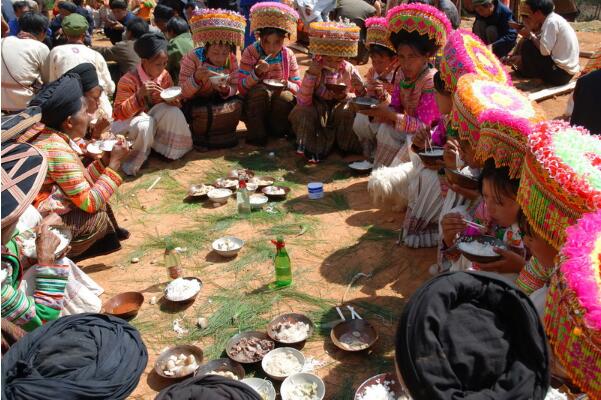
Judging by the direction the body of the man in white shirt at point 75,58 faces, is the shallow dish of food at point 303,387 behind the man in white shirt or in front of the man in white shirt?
behind

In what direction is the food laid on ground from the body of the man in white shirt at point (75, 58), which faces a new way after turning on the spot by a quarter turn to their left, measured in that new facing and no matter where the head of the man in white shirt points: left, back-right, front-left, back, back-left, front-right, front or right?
left

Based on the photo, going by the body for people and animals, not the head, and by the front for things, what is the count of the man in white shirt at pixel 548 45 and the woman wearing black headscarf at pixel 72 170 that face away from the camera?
0

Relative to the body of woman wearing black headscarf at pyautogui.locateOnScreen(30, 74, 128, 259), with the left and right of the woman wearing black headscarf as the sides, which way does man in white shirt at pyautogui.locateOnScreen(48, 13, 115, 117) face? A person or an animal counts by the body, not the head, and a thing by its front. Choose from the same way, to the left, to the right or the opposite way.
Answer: to the left

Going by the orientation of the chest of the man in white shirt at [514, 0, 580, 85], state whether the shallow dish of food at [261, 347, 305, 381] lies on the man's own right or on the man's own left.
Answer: on the man's own left

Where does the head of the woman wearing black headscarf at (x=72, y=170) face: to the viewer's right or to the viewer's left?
to the viewer's right

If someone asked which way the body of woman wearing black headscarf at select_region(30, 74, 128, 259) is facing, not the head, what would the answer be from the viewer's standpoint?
to the viewer's right

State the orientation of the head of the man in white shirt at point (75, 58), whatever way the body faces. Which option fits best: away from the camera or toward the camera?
away from the camera
